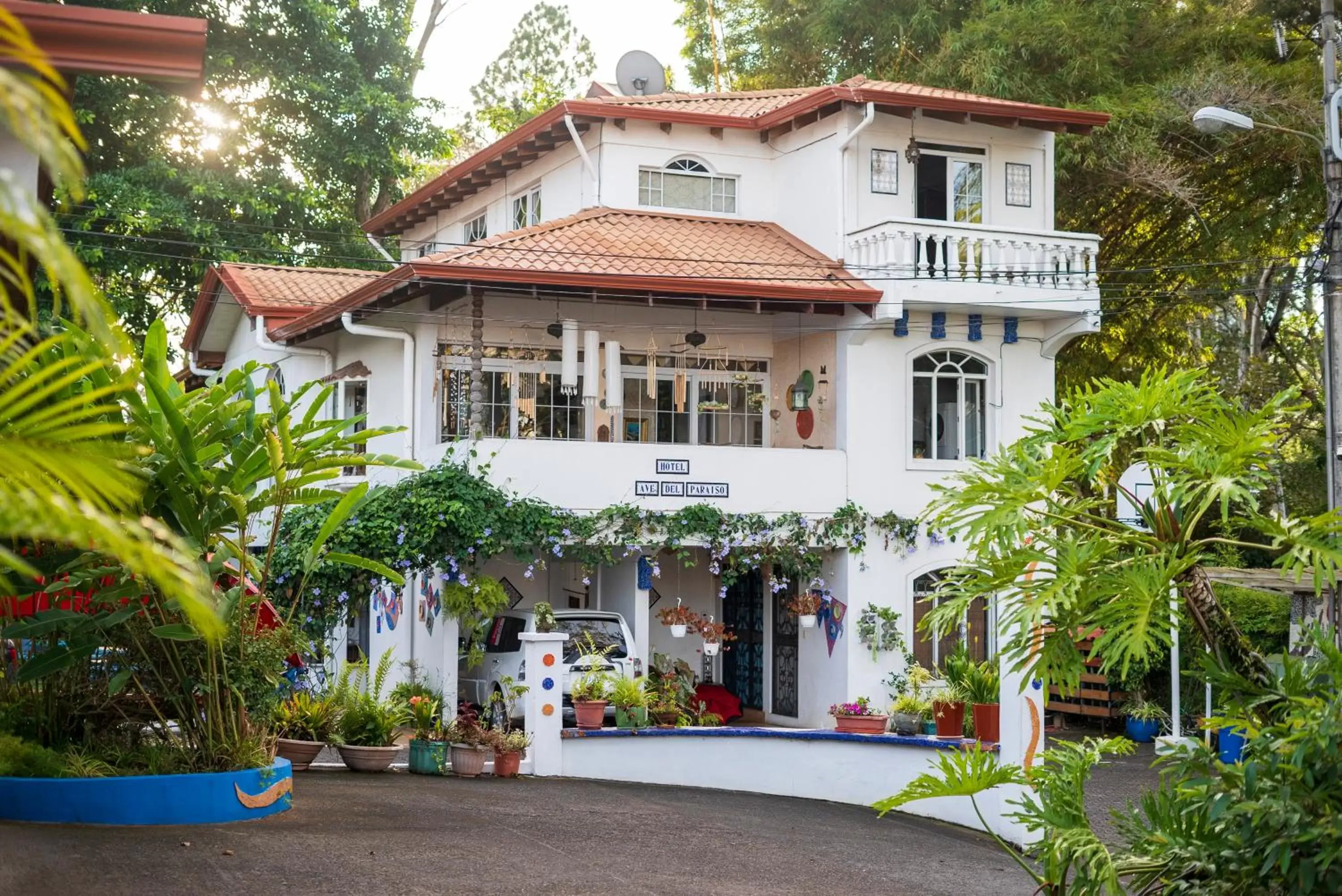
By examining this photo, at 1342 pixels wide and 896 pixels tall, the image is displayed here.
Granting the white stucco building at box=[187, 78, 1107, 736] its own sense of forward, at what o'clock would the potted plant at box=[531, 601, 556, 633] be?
The potted plant is roughly at 1 o'clock from the white stucco building.

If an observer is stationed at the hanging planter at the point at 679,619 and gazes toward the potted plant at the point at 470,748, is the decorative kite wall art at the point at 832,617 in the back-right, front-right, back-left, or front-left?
back-left

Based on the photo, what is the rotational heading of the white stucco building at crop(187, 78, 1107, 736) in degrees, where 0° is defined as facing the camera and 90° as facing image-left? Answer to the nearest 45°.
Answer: approximately 0°

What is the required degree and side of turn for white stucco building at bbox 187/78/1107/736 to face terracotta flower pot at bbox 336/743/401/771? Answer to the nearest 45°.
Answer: approximately 45° to its right

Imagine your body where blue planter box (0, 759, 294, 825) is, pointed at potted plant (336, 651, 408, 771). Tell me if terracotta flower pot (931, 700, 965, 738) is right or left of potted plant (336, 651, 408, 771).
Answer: right

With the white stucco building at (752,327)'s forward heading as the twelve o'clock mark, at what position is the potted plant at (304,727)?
The potted plant is roughly at 1 o'clock from the white stucco building.
